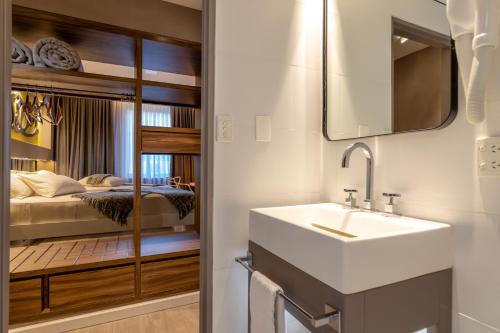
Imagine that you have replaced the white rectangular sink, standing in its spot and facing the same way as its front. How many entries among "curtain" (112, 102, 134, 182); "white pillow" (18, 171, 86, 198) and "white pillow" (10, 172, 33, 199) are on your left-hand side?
0

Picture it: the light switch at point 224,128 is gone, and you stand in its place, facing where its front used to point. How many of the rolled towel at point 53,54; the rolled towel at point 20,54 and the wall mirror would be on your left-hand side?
1

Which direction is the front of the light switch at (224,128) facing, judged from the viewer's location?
facing the viewer

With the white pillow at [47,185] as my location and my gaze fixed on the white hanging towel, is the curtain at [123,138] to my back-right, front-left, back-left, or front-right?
back-left

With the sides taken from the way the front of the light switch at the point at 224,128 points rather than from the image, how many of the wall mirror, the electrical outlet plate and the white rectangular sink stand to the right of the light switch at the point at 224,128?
0

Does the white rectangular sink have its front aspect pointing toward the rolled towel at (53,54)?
no

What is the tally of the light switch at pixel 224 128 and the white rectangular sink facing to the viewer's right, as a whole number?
0

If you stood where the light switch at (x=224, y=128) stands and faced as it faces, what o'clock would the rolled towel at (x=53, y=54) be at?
The rolled towel is roughly at 4 o'clock from the light switch.

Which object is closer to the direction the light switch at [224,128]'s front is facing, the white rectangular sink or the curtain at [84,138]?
the white rectangular sink

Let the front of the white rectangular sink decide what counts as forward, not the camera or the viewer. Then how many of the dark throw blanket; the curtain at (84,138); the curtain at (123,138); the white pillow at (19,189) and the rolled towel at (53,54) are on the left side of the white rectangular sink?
0

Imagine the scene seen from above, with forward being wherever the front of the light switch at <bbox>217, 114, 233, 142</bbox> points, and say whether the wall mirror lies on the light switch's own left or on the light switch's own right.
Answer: on the light switch's own left

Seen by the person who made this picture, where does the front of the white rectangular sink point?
facing the viewer and to the left of the viewer

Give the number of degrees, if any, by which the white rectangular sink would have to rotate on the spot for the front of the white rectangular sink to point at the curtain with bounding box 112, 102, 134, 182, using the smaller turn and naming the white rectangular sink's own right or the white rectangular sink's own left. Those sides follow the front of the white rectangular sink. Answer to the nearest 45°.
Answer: approximately 90° to the white rectangular sink's own right

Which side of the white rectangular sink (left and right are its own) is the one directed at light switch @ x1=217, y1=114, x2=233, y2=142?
right

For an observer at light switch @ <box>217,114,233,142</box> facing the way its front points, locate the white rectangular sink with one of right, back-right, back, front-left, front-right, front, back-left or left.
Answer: front-left

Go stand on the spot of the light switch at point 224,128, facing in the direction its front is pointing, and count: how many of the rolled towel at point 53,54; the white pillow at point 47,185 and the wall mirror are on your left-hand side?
1
